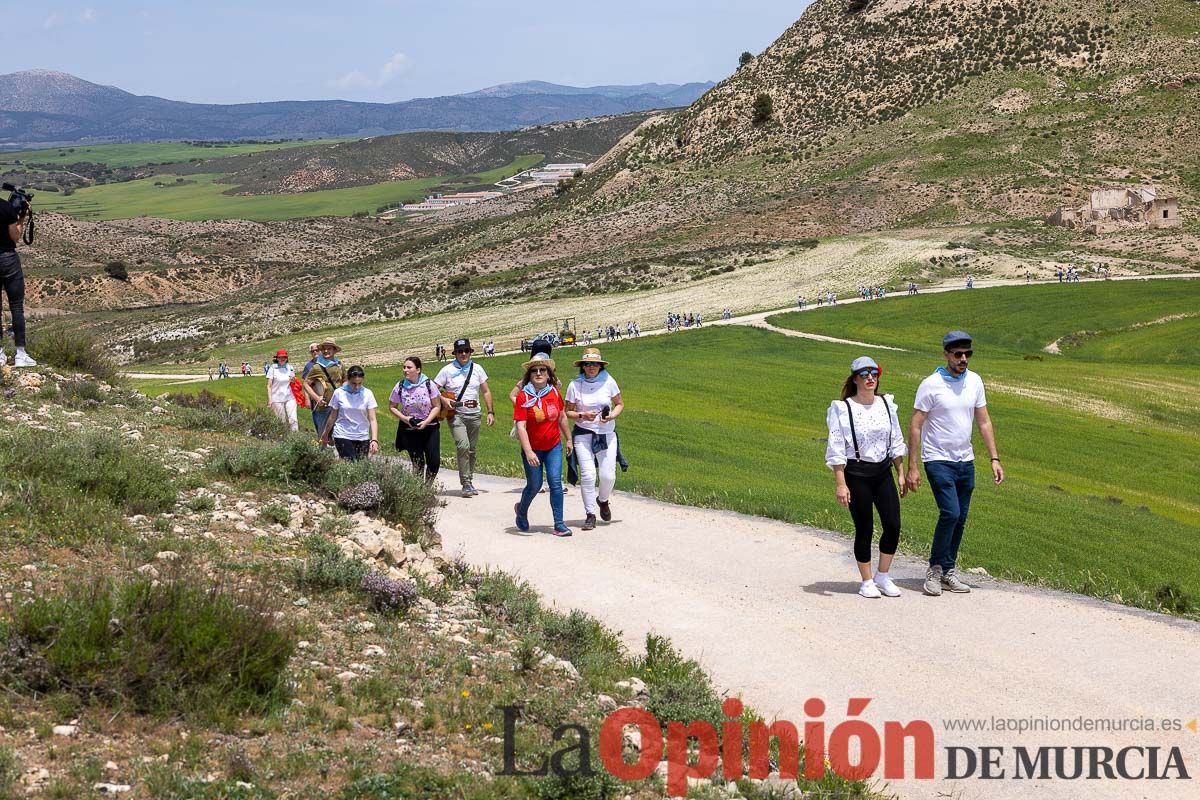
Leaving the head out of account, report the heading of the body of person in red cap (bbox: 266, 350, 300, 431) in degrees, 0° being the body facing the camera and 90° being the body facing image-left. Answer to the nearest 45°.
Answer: approximately 0°

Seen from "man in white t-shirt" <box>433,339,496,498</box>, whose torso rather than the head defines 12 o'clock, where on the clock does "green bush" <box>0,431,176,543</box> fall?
The green bush is roughly at 1 o'clock from the man in white t-shirt.

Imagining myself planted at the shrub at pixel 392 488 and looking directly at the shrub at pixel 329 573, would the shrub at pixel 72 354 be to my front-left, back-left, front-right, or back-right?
back-right

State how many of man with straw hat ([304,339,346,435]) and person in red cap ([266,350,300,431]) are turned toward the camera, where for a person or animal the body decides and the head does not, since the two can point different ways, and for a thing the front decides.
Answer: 2

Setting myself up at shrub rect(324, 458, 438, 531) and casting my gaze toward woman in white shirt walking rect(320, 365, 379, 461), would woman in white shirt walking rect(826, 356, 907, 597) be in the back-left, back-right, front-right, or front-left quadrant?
back-right

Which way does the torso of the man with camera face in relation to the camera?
to the viewer's right
